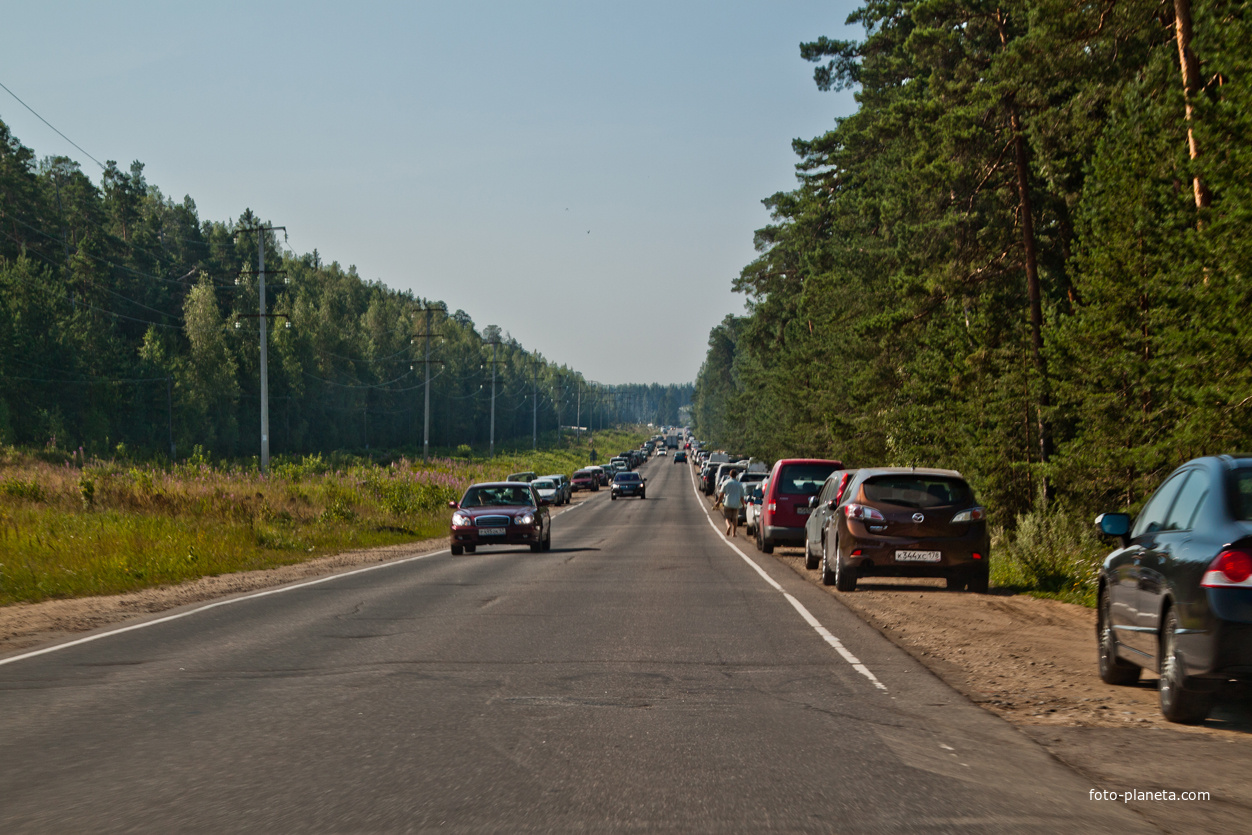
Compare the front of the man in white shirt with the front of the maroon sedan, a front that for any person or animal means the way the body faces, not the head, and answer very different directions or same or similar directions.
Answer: very different directions

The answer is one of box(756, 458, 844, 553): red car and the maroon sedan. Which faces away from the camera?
the red car

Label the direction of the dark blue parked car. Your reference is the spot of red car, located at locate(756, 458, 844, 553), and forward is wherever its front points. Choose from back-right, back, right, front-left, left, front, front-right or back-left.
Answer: back

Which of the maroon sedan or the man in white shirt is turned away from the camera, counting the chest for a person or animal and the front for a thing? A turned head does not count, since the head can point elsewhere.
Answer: the man in white shirt

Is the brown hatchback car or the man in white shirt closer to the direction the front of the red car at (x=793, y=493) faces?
the man in white shirt

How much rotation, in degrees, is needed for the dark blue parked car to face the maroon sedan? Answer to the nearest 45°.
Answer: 0° — it already faces it

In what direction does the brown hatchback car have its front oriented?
away from the camera

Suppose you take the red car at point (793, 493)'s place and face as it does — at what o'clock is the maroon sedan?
The maroon sedan is roughly at 9 o'clock from the red car.

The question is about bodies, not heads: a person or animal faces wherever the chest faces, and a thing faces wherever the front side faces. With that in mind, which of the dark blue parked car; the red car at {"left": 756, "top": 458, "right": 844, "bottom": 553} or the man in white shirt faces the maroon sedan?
the dark blue parked car

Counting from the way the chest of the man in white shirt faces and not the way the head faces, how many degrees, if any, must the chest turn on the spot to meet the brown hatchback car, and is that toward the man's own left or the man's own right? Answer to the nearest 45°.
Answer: approximately 180°

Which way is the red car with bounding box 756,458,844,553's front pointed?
away from the camera
